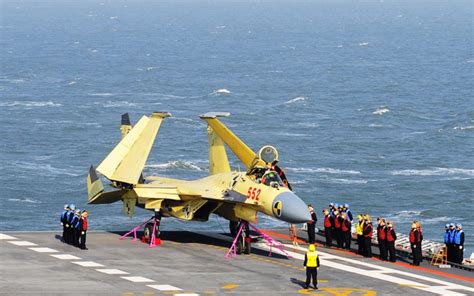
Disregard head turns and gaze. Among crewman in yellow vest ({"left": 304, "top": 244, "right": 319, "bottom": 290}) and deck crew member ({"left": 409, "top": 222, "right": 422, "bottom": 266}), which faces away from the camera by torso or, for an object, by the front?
the crewman in yellow vest

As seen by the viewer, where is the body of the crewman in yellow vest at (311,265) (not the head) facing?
away from the camera

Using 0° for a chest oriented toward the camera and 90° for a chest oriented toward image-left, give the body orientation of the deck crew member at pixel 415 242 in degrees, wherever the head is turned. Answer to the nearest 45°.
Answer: approximately 45°

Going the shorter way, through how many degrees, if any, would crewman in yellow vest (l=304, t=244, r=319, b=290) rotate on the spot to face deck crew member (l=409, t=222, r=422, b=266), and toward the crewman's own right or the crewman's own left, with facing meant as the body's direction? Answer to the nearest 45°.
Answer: approximately 45° to the crewman's own right

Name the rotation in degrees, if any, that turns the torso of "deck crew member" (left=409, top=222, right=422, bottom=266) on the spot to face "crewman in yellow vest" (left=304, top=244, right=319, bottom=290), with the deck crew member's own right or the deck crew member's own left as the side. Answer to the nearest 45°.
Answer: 0° — they already face them

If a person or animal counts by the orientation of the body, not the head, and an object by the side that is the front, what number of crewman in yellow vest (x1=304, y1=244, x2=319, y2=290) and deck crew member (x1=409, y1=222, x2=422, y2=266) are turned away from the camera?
1
